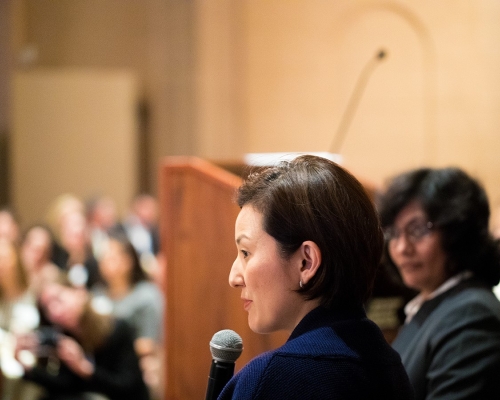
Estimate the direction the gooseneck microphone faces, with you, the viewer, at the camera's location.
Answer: facing to the right of the viewer

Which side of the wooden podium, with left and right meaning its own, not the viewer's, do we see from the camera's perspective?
left

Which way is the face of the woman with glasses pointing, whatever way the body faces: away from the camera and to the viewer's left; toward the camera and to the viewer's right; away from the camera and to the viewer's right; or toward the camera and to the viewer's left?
toward the camera and to the viewer's left

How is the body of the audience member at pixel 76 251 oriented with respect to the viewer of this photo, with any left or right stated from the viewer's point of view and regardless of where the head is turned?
facing the viewer

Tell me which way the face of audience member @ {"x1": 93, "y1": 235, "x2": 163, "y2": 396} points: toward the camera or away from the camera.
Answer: toward the camera

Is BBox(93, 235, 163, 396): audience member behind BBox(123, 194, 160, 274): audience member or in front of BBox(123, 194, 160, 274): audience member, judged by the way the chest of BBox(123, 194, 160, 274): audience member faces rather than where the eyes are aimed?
in front

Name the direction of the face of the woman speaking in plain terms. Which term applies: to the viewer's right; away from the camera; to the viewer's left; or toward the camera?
to the viewer's left

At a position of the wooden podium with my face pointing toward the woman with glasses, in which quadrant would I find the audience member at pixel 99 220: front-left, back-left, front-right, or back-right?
back-left

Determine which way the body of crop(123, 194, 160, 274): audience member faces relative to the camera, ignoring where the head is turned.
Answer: toward the camera

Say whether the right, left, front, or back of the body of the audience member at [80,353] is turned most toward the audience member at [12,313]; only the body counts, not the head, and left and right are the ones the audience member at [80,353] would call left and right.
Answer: right

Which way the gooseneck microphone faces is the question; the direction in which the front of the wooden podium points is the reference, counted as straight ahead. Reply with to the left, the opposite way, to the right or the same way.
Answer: the opposite way

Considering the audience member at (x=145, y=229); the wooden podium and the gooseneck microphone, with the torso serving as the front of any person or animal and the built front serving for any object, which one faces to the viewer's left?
the wooden podium

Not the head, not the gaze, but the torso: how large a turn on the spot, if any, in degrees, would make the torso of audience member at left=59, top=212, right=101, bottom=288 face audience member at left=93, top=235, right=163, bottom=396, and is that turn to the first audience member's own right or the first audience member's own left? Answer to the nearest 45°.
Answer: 0° — they already face them

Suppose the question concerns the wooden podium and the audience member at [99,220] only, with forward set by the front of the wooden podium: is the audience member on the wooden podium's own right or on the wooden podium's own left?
on the wooden podium's own right
